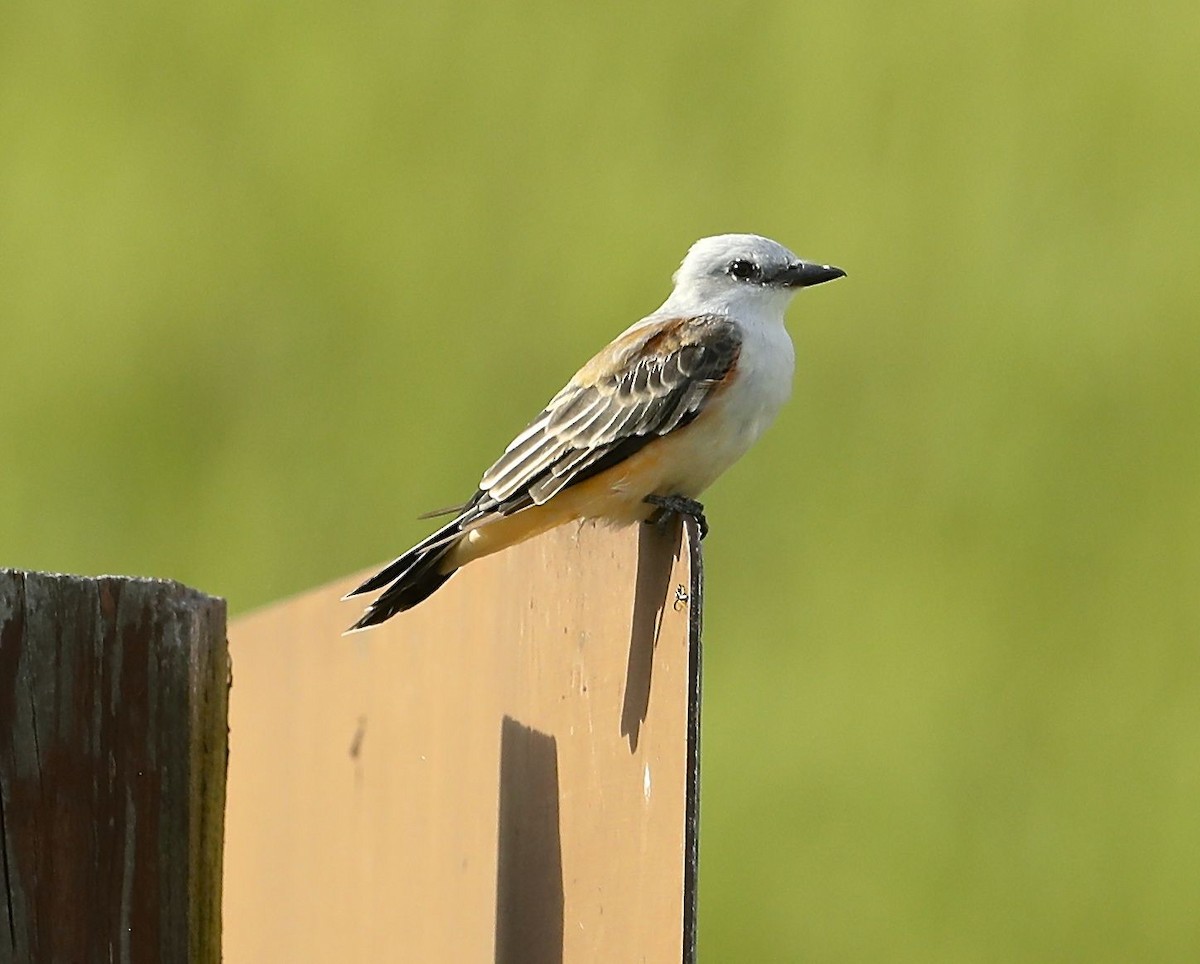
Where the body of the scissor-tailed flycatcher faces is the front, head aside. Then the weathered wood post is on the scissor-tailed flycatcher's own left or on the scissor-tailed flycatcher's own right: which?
on the scissor-tailed flycatcher's own right

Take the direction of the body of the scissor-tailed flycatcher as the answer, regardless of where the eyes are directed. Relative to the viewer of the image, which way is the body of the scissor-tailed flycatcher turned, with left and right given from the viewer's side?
facing to the right of the viewer
